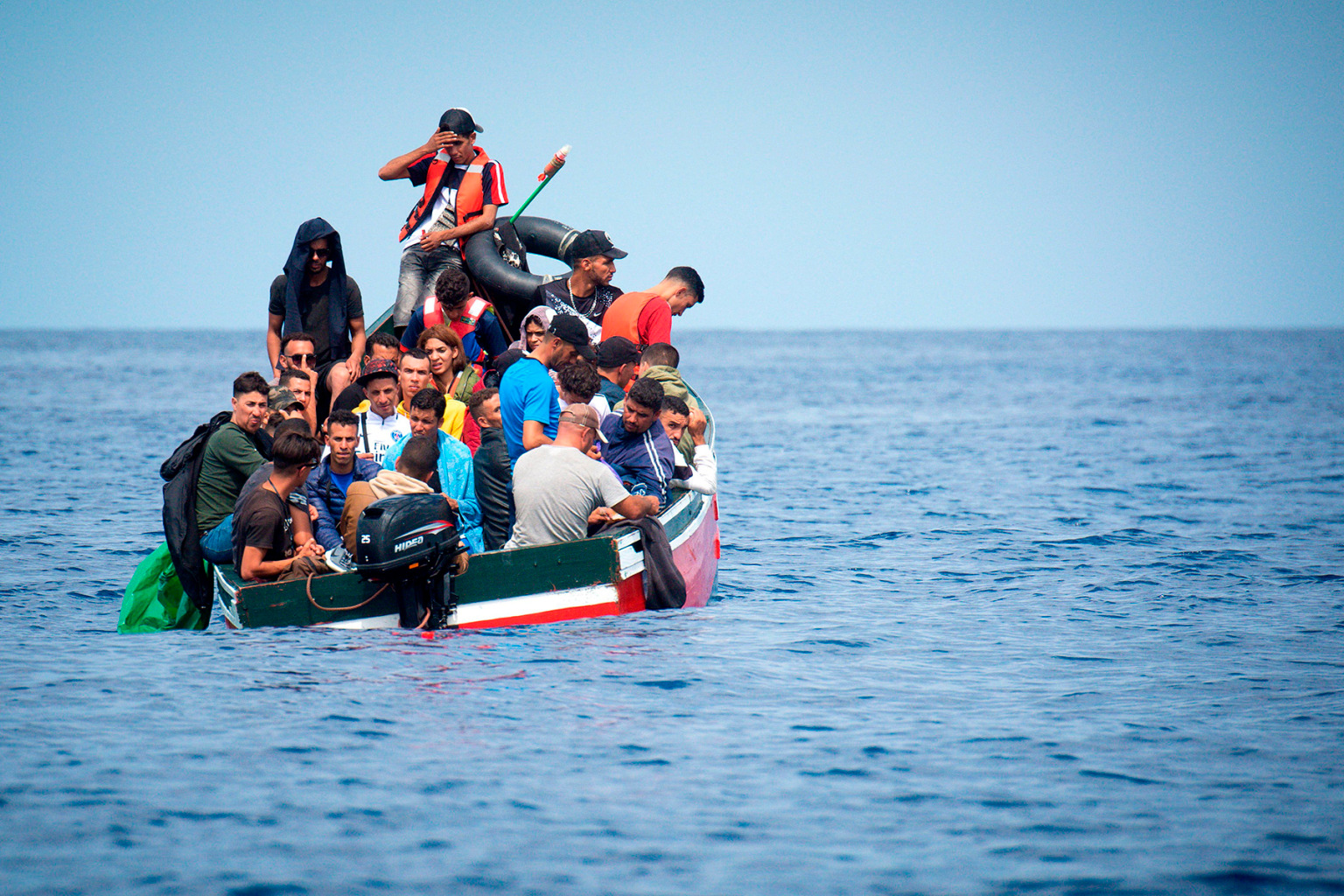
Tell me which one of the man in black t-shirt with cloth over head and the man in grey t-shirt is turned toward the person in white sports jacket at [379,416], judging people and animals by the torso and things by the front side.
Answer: the man in black t-shirt with cloth over head

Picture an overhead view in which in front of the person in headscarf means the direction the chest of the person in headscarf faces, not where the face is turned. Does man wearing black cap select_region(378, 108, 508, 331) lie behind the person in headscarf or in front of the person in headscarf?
behind

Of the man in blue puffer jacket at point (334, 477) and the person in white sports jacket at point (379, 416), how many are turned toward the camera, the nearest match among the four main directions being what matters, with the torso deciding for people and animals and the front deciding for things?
2

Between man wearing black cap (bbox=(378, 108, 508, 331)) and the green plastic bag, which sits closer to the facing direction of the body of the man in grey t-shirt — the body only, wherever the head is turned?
the man wearing black cap

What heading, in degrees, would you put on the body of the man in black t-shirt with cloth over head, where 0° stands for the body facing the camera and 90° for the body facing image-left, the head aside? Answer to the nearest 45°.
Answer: approximately 0°

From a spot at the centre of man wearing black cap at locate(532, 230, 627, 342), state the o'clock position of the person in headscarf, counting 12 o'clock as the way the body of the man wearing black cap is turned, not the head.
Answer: The person in headscarf is roughly at 2 o'clock from the man wearing black cap.

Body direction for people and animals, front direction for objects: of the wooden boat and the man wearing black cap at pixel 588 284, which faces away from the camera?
the wooden boat

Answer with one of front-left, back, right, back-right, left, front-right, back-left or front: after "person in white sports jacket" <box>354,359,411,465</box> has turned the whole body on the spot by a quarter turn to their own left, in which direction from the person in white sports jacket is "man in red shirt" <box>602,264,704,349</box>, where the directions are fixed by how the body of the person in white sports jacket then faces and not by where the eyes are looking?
front-left

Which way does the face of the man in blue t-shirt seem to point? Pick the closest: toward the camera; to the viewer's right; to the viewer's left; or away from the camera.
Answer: to the viewer's right

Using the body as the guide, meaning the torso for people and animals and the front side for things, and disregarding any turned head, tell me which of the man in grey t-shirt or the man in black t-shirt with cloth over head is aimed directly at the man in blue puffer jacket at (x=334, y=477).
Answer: the man in black t-shirt with cloth over head

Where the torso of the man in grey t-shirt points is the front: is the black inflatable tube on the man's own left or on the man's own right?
on the man's own left

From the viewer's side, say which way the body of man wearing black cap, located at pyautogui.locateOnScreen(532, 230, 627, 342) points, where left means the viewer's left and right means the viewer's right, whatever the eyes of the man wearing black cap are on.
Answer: facing the viewer and to the right of the viewer
